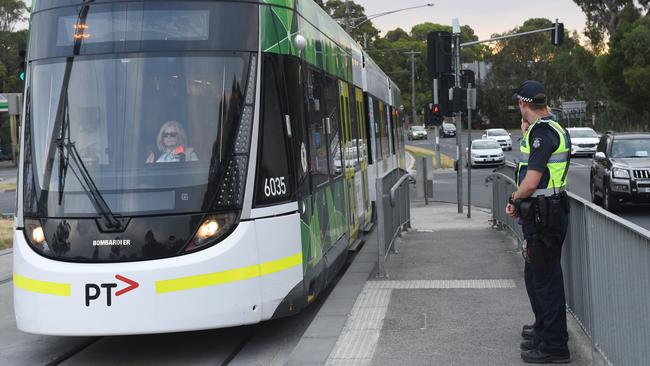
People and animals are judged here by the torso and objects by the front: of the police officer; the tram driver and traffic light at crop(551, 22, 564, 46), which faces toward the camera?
the tram driver

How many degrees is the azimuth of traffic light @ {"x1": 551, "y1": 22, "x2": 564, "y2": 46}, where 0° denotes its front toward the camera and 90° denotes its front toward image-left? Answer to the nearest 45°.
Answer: approximately 180°

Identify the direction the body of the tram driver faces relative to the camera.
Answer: toward the camera

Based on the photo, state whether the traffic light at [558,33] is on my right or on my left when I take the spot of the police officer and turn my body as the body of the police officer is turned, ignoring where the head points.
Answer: on my right

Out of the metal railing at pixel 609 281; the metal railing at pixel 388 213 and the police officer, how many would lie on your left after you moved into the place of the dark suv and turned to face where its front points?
0

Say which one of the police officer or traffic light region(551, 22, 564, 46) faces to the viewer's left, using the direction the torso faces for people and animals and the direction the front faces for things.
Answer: the police officer

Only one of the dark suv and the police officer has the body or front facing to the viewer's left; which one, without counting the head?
the police officer

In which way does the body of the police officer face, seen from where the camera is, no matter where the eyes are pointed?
to the viewer's left

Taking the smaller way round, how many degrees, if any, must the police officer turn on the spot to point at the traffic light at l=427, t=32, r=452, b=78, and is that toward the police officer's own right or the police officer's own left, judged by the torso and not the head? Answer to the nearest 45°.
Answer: approximately 90° to the police officer's own right

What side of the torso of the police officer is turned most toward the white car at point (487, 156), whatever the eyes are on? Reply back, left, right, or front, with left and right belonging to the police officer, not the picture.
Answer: right

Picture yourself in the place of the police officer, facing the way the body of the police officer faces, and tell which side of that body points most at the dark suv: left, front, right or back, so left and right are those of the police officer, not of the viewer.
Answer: right

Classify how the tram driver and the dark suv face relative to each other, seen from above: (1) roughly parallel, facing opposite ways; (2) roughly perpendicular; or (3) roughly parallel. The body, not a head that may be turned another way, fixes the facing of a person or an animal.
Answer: roughly parallel

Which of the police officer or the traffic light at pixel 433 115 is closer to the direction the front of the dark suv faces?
the police officer

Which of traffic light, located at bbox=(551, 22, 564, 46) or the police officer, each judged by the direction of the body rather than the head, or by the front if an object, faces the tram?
the police officer

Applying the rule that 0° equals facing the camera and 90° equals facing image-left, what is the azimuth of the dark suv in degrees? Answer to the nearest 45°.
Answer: approximately 315°

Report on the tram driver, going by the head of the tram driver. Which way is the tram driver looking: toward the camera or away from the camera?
toward the camera

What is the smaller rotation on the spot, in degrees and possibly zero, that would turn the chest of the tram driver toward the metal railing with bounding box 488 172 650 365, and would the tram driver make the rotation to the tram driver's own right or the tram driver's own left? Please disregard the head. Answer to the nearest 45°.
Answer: approximately 45° to the tram driver's own left
